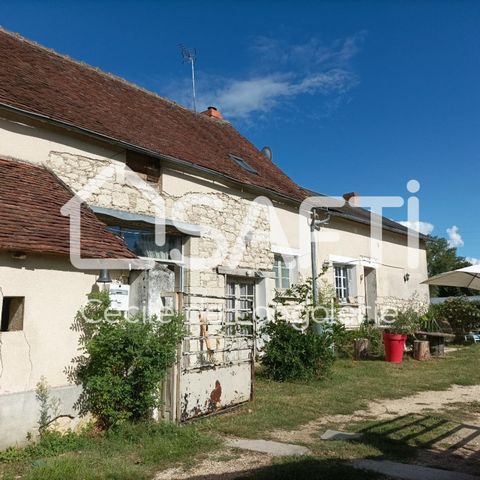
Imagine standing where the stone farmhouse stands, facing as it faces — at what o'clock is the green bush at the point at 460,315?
The green bush is roughly at 9 o'clock from the stone farmhouse.

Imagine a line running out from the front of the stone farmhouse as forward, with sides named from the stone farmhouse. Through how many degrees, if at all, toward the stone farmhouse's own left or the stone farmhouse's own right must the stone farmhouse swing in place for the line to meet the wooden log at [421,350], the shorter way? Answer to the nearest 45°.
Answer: approximately 90° to the stone farmhouse's own left

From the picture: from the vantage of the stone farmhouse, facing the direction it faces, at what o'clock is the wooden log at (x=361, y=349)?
The wooden log is roughly at 9 o'clock from the stone farmhouse.

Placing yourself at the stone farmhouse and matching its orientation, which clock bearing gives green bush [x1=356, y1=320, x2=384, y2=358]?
The green bush is roughly at 9 o'clock from the stone farmhouse.

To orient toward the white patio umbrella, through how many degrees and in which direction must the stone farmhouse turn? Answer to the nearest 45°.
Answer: approximately 45° to its left

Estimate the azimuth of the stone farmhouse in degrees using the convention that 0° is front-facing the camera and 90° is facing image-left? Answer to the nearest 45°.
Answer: approximately 315°

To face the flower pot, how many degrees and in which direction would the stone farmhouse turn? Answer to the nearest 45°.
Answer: approximately 90° to its left
